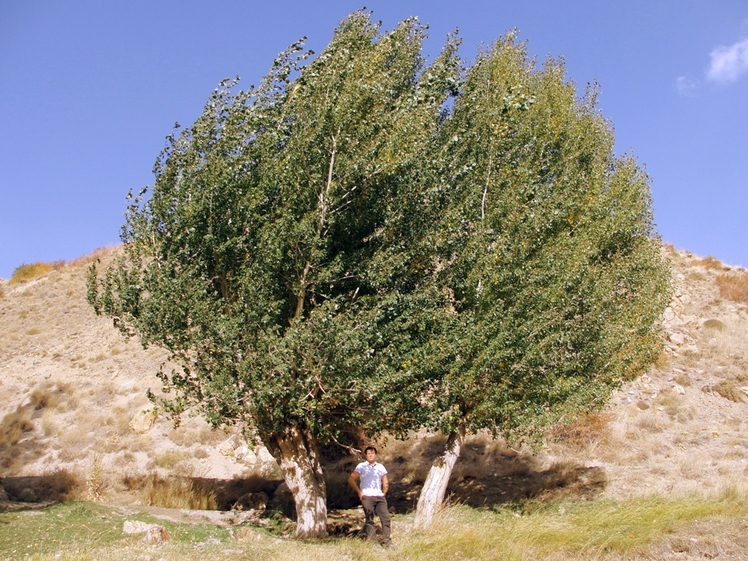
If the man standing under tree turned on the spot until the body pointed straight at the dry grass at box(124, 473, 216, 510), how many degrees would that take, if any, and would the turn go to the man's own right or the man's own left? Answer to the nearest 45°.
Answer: approximately 135° to the man's own right

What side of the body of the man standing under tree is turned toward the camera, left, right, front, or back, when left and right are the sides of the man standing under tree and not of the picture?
front

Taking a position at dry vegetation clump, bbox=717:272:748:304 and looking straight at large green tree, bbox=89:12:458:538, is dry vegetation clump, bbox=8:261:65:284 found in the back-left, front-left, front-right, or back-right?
front-right

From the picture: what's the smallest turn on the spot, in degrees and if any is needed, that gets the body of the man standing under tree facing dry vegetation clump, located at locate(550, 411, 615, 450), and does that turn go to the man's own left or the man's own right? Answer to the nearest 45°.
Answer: approximately 135° to the man's own left

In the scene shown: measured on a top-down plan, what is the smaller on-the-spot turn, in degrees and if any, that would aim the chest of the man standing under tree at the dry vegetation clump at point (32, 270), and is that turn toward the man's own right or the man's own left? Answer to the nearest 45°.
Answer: approximately 135° to the man's own right

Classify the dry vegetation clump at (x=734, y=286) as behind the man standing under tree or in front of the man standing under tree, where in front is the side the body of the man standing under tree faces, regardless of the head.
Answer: behind

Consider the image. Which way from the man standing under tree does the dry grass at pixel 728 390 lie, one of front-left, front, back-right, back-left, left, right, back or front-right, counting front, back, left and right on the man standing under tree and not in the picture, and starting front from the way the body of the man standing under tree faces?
back-left

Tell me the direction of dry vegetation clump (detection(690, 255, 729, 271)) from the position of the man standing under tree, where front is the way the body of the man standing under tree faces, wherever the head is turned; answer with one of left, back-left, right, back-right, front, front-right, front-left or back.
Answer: back-left
